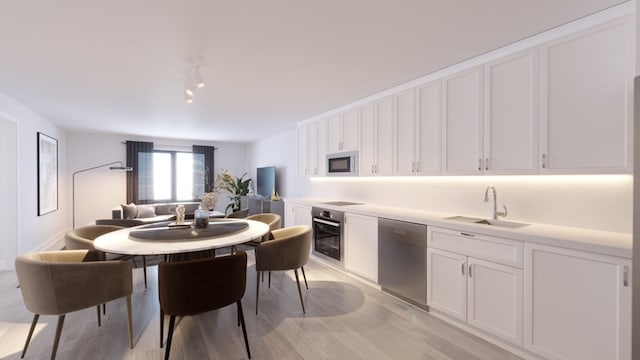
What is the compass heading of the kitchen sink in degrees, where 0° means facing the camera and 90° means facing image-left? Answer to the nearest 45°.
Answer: approximately 45°

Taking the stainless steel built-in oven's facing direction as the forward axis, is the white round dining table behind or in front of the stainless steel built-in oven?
in front

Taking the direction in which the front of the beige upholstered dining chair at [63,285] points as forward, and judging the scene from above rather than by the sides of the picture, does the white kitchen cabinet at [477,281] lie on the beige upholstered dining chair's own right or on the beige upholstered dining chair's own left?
on the beige upholstered dining chair's own right

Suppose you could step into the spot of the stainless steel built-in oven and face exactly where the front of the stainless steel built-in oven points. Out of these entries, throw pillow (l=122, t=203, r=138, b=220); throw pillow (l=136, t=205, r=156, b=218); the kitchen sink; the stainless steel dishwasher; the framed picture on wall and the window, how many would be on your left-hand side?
2

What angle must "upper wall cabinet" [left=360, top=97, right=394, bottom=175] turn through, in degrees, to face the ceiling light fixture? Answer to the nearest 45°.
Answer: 0° — it already faces it

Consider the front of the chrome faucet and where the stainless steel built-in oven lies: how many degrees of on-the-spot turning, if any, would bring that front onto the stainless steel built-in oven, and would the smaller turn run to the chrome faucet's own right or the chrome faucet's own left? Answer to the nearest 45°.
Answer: approximately 45° to the chrome faucet's own right

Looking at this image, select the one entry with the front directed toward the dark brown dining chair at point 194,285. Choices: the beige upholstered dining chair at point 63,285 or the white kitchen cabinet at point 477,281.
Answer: the white kitchen cabinet

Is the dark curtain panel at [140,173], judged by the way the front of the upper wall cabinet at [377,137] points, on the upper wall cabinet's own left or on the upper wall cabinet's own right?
on the upper wall cabinet's own right

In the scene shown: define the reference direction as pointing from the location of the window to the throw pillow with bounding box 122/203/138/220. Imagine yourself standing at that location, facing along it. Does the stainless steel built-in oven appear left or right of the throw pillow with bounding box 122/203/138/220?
left

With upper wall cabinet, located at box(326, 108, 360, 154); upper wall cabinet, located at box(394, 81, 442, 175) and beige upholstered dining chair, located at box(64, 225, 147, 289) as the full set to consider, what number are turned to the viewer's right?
1

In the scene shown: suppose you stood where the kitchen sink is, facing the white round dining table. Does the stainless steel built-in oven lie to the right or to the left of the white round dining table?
right
